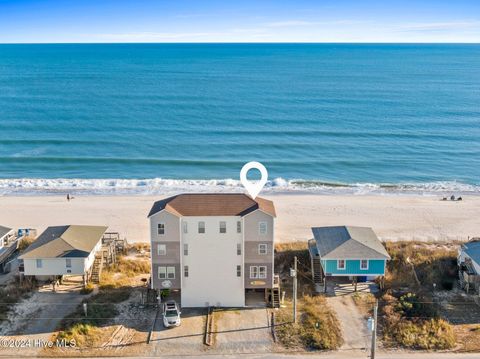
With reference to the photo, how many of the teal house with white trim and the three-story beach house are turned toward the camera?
2

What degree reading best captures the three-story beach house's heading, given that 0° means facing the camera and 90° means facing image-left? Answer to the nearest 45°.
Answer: approximately 0°

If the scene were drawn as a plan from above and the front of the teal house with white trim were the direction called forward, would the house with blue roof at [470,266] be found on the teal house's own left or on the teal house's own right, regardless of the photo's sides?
on the teal house's own left

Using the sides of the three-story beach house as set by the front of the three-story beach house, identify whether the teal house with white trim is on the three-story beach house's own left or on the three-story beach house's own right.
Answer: on the three-story beach house's own left

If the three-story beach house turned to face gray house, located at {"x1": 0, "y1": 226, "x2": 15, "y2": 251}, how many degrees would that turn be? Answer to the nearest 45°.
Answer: approximately 135° to its right

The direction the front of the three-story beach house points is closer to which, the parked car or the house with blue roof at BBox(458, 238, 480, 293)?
the parked car

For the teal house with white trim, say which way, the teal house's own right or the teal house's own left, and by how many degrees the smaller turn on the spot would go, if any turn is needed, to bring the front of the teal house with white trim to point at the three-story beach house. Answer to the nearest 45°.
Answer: approximately 45° to the teal house's own right

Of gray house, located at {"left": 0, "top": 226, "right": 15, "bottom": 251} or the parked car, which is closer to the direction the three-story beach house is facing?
the parked car

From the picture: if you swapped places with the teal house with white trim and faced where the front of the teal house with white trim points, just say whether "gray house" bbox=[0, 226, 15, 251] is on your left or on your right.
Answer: on your right
